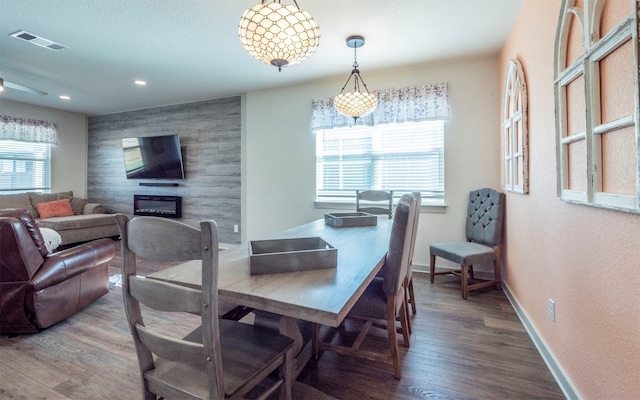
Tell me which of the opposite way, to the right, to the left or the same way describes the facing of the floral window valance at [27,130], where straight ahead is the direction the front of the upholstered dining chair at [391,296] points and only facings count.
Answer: the opposite way

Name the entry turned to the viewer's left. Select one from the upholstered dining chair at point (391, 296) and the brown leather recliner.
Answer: the upholstered dining chair

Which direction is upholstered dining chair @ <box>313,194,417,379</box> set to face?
to the viewer's left

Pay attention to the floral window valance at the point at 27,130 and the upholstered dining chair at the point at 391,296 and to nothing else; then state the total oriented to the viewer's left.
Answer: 1

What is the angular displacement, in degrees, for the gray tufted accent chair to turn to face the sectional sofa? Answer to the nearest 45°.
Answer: approximately 45° to its right

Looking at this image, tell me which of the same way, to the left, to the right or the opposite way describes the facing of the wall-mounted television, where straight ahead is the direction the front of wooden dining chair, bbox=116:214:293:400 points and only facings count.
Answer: the opposite way

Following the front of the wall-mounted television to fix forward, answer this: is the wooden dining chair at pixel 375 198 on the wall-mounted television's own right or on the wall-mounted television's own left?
on the wall-mounted television's own left
